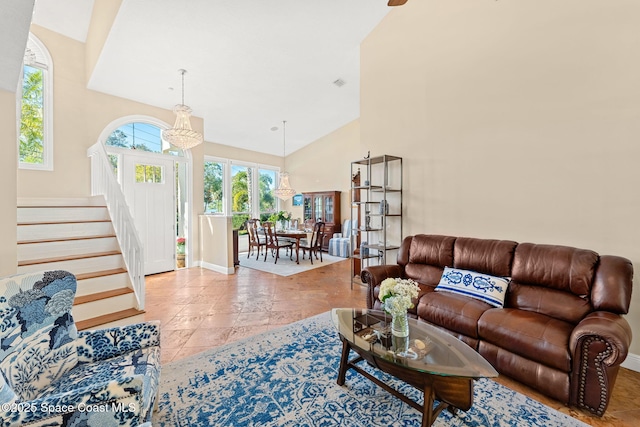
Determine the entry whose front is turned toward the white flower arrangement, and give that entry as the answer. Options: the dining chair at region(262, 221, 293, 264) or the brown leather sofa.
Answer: the brown leather sofa

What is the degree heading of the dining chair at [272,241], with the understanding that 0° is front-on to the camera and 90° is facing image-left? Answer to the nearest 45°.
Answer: approximately 225°

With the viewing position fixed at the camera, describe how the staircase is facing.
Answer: facing the viewer

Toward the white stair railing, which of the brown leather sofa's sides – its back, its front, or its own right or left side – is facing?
front

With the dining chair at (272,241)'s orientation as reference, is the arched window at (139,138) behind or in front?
behind

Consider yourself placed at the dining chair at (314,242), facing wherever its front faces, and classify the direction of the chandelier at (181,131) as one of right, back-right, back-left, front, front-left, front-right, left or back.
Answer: left

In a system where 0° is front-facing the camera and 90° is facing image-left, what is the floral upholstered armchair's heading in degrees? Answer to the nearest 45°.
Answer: approximately 270°

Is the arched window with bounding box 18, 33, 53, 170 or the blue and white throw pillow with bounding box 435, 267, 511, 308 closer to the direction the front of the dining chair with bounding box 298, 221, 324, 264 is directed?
the arched window

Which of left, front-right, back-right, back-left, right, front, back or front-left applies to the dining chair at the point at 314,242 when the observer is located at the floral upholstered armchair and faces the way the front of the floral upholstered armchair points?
front-left

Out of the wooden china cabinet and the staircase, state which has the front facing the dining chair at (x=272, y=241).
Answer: the wooden china cabinet

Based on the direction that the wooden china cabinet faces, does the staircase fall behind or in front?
in front

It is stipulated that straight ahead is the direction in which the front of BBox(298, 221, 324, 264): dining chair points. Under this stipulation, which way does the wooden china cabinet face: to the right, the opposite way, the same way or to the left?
to the left

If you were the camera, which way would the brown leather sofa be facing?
facing the viewer and to the left of the viewer

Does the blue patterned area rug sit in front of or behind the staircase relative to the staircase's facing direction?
in front

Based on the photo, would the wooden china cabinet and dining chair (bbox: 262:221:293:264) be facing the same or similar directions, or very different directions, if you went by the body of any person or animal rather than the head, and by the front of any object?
very different directions

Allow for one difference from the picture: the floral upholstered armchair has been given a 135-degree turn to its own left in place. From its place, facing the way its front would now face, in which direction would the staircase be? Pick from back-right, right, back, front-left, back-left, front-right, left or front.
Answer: front-right

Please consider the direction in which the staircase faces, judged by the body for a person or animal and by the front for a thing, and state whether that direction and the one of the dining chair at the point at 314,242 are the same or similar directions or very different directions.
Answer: very different directions
